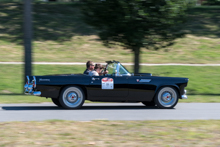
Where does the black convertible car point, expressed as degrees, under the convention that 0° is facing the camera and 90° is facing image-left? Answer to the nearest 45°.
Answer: approximately 270°

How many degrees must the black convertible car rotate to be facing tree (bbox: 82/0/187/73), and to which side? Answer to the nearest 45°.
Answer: approximately 90° to its left
